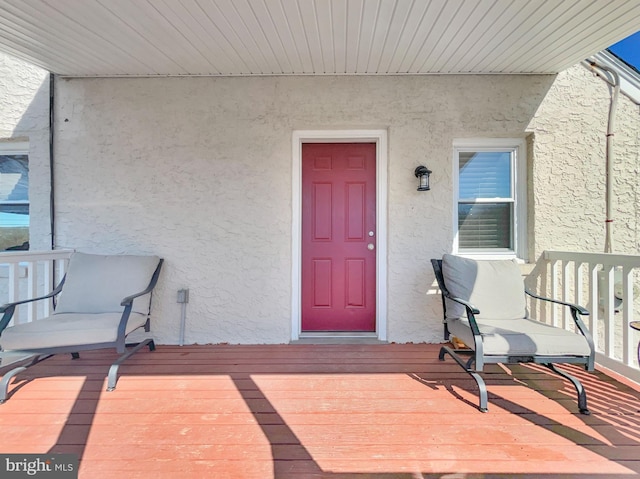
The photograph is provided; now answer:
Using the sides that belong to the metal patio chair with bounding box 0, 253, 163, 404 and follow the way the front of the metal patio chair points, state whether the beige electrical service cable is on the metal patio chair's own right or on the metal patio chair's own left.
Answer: on the metal patio chair's own left

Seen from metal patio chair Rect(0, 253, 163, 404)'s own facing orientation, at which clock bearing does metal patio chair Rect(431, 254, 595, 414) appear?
metal patio chair Rect(431, 254, 595, 414) is roughly at 9 o'clock from metal patio chair Rect(0, 253, 163, 404).

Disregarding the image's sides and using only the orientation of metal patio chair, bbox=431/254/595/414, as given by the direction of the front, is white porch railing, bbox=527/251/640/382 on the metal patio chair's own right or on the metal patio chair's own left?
on the metal patio chair's own left

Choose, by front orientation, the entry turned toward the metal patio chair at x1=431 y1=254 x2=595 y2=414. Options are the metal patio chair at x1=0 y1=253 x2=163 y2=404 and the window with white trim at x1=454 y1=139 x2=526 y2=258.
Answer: the window with white trim

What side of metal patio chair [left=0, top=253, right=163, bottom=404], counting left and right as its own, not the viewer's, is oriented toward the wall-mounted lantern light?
left

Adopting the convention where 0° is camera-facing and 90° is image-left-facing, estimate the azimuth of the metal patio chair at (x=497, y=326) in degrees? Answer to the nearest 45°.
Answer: approximately 315°

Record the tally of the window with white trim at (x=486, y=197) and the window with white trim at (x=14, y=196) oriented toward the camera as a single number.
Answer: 2

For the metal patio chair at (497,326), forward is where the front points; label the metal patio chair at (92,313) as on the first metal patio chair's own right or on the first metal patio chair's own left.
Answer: on the first metal patio chair's own right

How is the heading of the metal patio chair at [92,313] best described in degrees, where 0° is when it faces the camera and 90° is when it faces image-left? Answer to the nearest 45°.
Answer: approximately 45°
